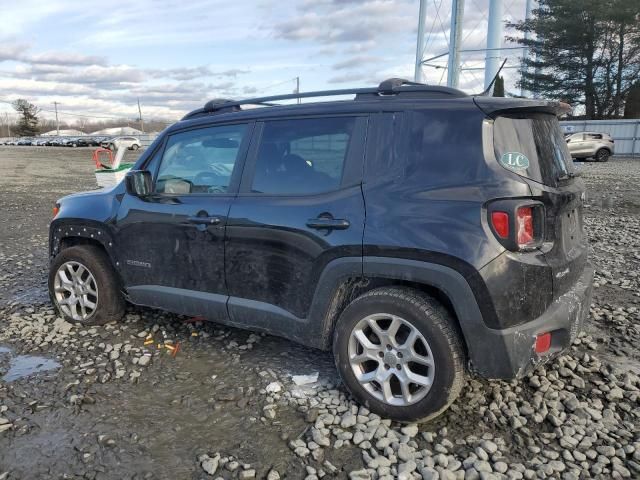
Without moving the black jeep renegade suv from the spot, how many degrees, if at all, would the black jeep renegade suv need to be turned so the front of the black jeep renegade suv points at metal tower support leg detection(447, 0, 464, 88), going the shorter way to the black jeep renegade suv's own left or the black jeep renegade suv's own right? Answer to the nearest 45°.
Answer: approximately 45° to the black jeep renegade suv's own right

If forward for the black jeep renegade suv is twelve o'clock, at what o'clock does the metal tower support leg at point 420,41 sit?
The metal tower support leg is roughly at 2 o'clock from the black jeep renegade suv.

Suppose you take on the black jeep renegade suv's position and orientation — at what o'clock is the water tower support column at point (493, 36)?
The water tower support column is roughly at 2 o'clock from the black jeep renegade suv.

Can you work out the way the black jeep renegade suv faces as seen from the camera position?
facing away from the viewer and to the left of the viewer

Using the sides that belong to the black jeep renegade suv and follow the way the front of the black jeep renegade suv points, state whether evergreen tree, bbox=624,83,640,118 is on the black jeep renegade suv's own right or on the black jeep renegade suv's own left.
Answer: on the black jeep renegade suv's own right

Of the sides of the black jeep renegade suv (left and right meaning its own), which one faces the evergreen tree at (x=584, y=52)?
right

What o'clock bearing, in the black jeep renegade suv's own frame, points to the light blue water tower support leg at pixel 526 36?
The light blue water tower support leg is roughly at 2 o'clock from the black jeep renegade suv.
